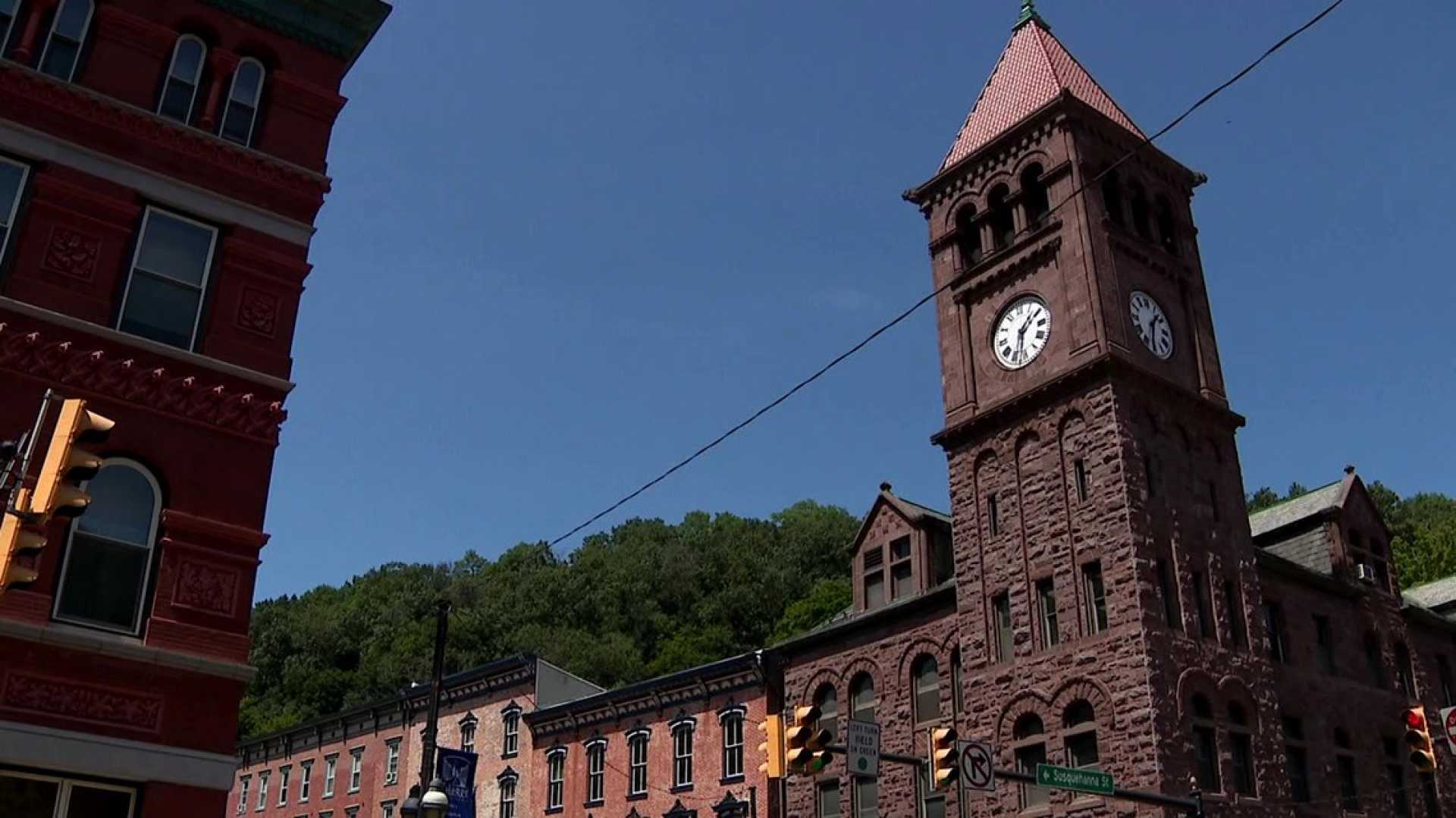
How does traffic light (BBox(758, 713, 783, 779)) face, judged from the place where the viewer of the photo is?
facing to the left of the viewer

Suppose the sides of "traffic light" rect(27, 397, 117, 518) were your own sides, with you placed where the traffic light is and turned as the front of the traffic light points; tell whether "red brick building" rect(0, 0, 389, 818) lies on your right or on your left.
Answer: on your left

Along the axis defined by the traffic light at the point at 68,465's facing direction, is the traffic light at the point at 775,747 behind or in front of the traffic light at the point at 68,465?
in front

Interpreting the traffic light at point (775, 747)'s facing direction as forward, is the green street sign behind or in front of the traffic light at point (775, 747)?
behind

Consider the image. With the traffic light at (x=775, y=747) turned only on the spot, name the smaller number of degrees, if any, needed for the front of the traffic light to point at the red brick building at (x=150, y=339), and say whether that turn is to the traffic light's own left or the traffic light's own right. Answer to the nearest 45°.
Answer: approximately 45° to the traffic light's own left

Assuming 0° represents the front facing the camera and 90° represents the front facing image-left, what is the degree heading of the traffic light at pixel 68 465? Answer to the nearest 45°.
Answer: approximately 270°

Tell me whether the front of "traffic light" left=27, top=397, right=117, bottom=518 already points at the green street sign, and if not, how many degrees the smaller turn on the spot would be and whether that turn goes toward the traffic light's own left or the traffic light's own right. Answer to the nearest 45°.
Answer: approximately 45° to the traffic light's own left

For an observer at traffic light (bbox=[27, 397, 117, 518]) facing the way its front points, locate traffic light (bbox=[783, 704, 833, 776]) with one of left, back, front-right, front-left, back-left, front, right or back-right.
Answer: front-left

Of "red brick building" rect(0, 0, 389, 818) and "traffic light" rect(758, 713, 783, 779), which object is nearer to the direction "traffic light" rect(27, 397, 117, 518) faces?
the traffic light

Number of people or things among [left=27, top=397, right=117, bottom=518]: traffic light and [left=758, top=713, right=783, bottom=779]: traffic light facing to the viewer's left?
1

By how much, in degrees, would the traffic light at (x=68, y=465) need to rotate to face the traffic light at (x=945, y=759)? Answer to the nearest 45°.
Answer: approximately 45° to its left
